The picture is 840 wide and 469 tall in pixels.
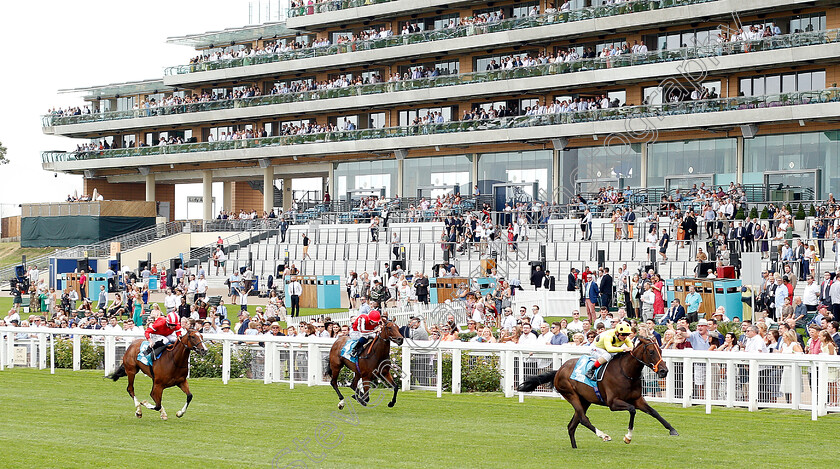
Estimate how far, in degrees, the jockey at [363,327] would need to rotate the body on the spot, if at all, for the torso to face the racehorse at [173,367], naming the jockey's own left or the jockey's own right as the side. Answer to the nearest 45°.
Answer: approximately 135° to the jockey's own right

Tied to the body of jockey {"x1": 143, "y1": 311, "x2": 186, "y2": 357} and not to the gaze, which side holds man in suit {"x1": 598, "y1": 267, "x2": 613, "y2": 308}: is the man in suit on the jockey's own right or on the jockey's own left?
on the jockey's own left

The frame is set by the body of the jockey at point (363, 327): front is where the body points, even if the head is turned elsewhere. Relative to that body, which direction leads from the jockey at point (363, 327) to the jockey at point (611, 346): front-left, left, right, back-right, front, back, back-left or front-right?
front

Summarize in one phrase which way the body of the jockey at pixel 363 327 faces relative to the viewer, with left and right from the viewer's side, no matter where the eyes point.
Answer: facing the viewer and to the right of the viewer

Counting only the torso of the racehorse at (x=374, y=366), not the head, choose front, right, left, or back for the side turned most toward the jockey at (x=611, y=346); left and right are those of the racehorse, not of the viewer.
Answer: front

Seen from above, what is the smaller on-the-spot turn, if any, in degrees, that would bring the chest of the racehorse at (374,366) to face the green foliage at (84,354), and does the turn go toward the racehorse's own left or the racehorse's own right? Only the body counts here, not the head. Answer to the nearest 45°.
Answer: approximately 180°

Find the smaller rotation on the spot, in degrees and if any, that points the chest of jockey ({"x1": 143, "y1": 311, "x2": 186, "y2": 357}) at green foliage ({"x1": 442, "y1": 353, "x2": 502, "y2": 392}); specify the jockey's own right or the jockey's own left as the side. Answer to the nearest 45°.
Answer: approximately 45° to the jockey's own left

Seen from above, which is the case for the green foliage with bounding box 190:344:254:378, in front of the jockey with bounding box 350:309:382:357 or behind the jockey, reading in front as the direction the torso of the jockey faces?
behind

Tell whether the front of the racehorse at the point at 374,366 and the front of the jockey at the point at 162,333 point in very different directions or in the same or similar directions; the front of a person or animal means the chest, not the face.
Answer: same or similar directions

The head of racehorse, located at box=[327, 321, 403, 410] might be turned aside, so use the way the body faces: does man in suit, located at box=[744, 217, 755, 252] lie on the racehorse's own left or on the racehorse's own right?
on the racehorse's own left
